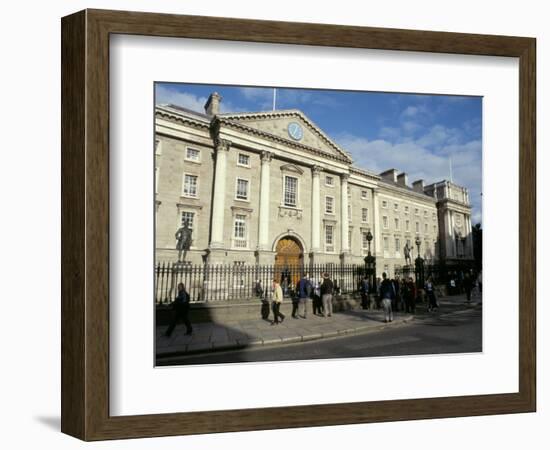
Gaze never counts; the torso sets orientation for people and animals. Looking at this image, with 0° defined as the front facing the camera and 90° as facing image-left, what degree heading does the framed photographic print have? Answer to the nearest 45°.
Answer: approximately 315°
